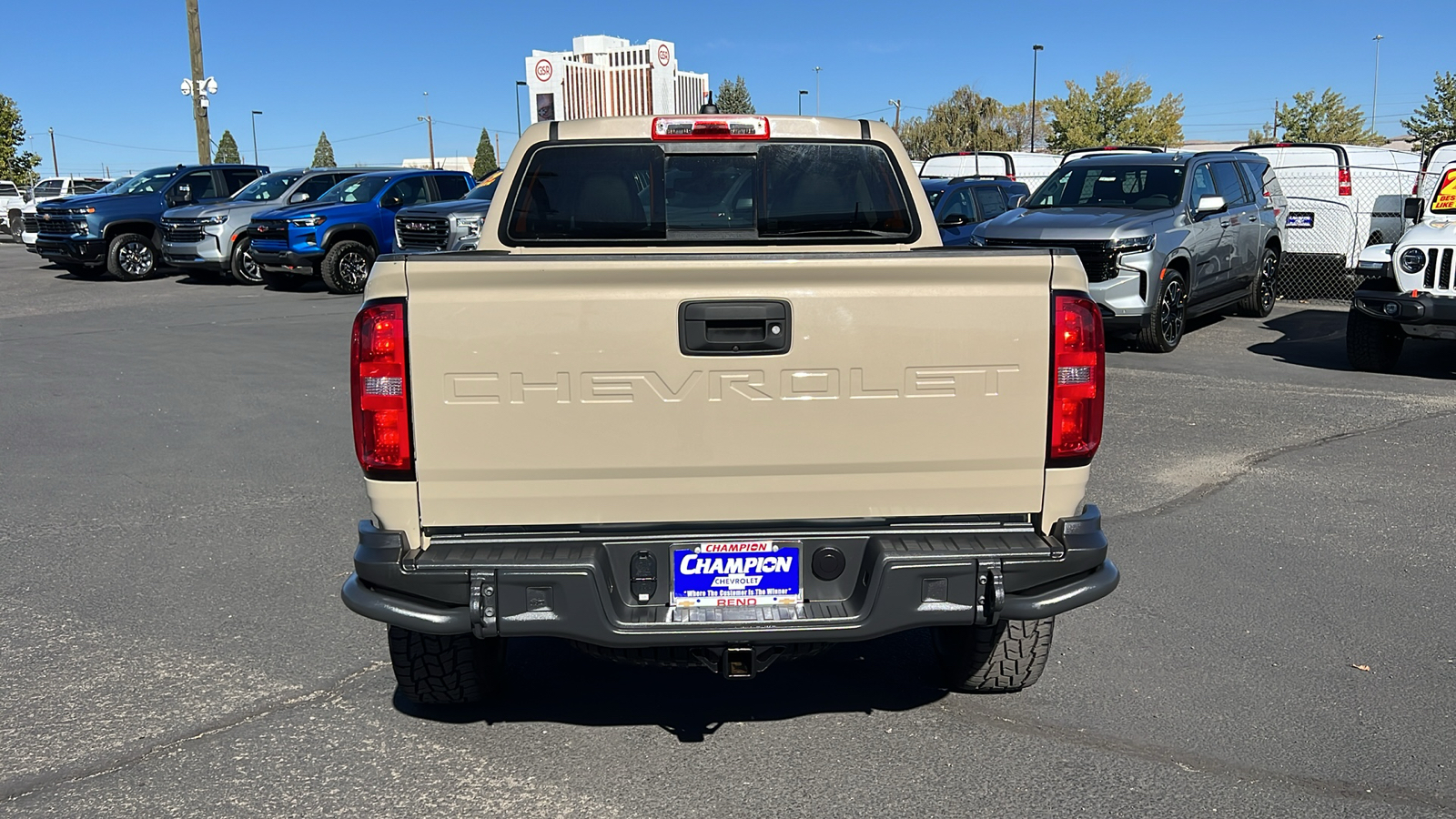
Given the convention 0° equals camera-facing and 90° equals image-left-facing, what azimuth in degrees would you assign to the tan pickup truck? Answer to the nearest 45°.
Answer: approximately 180°

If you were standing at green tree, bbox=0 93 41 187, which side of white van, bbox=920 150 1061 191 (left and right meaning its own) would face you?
left

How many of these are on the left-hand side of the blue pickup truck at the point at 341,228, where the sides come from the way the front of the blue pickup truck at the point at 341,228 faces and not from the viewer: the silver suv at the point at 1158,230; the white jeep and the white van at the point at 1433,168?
3

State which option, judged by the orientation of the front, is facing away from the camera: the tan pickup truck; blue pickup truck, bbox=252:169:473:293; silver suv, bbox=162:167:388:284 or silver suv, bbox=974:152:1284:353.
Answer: the tan pickup truck

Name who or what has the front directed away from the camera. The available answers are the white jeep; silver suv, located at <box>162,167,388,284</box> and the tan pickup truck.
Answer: the tan pickup truck

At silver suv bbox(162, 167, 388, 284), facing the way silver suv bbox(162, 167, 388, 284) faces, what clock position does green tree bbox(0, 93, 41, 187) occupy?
The green tree is roughly at 4 o'clock from the silver suv.

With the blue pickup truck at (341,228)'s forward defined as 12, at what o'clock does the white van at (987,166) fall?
The white van is roughly at 7 o'clock from the blue pickup truck.

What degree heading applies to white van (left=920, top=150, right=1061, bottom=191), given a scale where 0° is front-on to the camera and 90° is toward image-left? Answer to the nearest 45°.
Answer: approximately 225°

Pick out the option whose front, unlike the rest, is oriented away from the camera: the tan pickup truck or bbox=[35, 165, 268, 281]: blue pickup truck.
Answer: the tan pickup truck

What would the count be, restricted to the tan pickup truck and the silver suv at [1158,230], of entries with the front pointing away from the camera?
1

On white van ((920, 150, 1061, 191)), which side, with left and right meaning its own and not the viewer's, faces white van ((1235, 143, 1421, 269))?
right

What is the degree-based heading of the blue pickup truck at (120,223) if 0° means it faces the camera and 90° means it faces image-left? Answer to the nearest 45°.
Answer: approximately 45°

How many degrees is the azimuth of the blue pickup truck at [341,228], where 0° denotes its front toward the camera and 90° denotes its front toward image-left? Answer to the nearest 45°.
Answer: approximately 45°

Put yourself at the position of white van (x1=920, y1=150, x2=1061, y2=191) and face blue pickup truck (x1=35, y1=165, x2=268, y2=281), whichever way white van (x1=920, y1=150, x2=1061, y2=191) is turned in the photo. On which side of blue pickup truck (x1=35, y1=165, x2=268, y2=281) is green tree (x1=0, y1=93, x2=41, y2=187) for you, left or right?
right

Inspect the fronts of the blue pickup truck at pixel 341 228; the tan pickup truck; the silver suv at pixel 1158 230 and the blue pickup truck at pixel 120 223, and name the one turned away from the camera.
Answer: the tan pickup truck

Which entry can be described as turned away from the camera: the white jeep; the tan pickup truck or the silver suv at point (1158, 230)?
the tan pickup truck

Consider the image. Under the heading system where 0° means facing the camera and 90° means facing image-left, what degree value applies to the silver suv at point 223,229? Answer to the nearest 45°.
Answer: approximately 45°

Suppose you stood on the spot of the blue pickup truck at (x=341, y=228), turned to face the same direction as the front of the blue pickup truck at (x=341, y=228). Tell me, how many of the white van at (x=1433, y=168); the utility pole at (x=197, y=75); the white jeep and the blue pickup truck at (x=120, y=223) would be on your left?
2

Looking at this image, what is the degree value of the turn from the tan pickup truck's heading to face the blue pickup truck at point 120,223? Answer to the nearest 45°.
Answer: approximately 45° to its left
